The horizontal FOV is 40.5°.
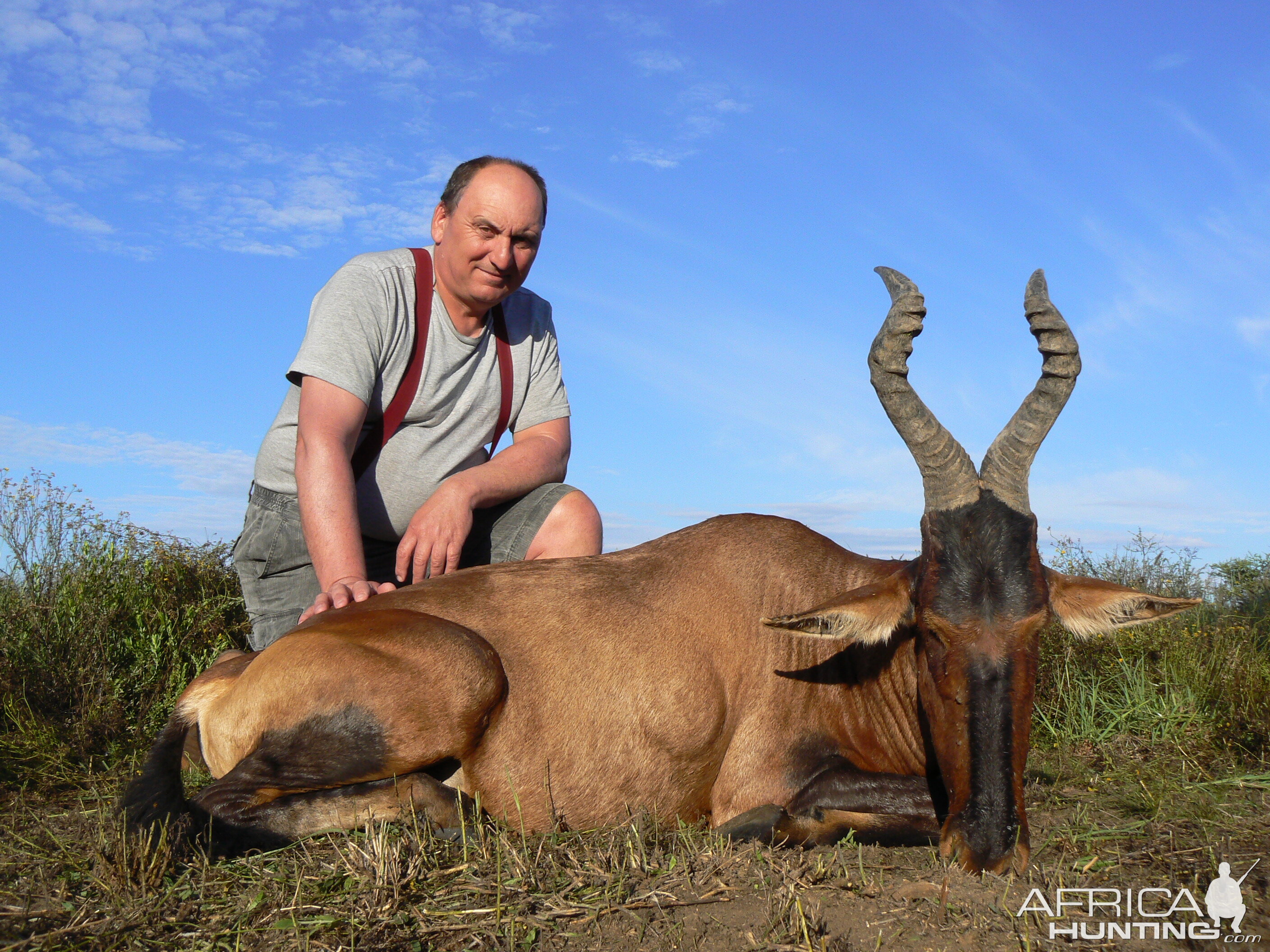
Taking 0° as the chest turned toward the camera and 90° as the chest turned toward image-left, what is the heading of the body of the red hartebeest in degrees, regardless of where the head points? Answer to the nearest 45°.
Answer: approximately 270°

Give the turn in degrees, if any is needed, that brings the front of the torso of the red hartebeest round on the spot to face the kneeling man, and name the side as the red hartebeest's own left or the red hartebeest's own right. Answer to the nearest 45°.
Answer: approximately 135° to the red hartebeest's own left
